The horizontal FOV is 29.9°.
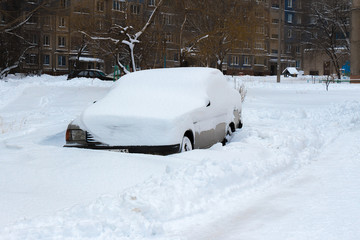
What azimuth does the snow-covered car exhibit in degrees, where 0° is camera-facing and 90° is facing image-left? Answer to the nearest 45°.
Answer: approximately 45°
